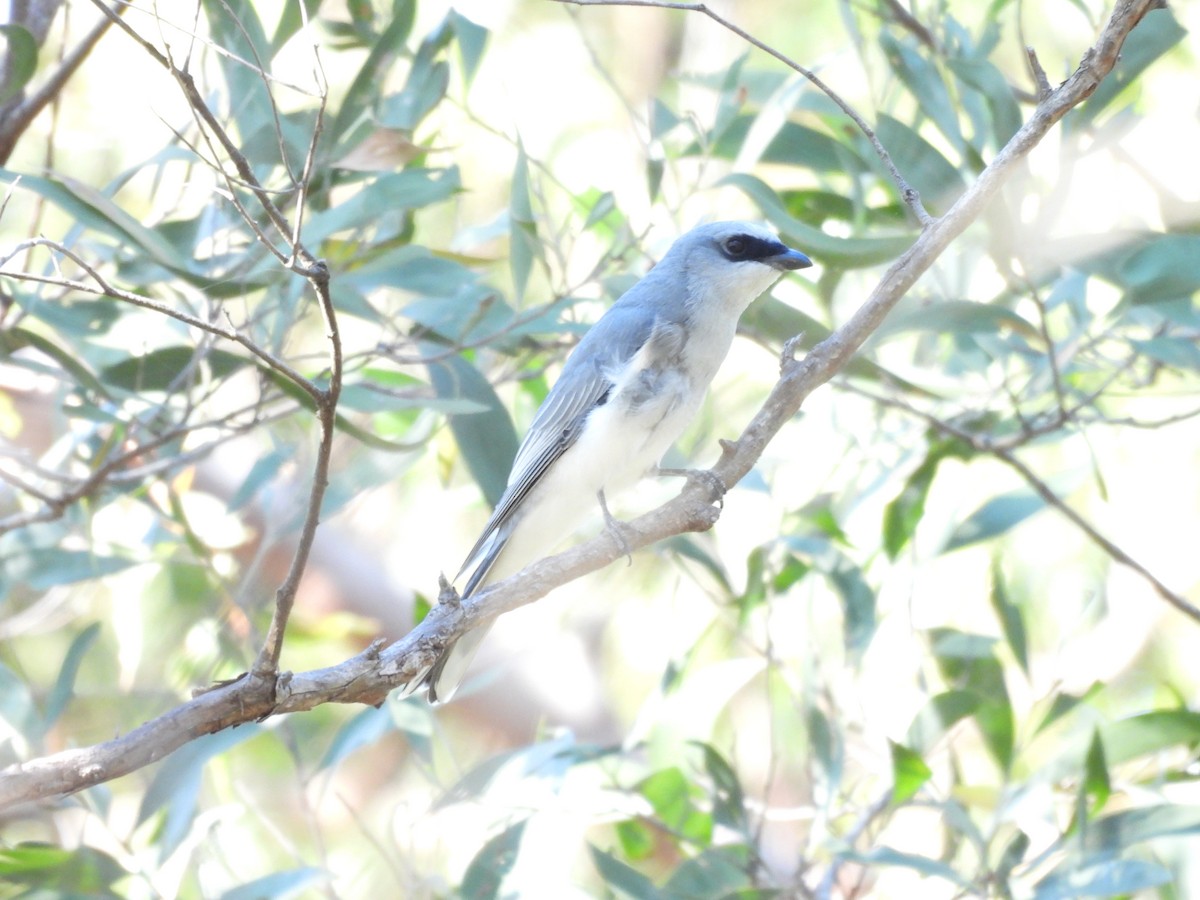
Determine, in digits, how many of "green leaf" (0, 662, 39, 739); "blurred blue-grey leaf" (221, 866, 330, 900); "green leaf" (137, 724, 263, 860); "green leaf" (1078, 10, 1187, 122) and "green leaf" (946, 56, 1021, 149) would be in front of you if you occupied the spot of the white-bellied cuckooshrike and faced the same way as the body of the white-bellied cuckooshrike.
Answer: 2

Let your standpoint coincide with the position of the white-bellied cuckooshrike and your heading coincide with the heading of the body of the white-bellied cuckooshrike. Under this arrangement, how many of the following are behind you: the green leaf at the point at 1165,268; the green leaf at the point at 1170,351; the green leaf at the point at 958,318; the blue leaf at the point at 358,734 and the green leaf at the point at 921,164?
1

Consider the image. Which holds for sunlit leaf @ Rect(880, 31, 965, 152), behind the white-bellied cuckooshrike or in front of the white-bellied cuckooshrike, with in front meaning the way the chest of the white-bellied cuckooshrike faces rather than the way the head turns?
in front

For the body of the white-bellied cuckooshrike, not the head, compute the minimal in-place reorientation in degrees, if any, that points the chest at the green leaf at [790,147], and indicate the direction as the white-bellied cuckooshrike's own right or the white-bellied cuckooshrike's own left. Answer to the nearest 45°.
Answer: approximately 45° to the white-bellied cuckooshrike's own left

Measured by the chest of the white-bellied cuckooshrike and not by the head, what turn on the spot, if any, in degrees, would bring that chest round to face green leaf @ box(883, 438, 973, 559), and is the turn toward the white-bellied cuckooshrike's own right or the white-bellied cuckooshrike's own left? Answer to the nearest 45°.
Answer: approximately 45° to the white-bellied cuckooshrike's own left

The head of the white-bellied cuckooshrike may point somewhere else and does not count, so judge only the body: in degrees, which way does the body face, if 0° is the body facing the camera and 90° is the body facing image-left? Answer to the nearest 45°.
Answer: approximately 270°
